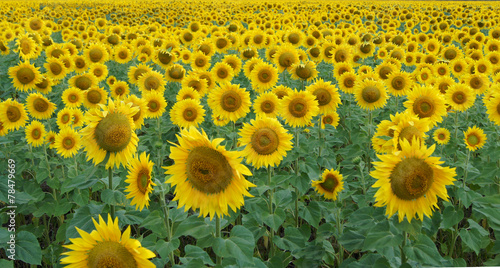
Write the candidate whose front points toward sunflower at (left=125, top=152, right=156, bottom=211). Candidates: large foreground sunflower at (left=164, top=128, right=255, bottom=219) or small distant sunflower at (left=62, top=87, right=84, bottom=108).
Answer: the small distant sunflower

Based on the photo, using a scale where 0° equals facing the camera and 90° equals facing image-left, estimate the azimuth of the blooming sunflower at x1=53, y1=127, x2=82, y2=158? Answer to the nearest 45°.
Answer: approximately 0°

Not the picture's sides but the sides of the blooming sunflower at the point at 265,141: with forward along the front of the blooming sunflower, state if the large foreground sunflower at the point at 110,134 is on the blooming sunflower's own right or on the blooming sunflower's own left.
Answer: on the blooming sunflower's own right

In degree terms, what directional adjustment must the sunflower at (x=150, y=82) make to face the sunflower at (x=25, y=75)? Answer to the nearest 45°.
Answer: approximately 90° to its right

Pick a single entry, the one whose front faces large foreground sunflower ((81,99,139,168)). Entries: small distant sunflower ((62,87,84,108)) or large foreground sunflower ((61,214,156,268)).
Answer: the small distant sunflower

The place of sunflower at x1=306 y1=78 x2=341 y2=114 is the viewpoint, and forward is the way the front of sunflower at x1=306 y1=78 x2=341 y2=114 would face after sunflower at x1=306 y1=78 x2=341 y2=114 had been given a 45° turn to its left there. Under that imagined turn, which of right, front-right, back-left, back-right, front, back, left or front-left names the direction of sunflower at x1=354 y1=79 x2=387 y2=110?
left

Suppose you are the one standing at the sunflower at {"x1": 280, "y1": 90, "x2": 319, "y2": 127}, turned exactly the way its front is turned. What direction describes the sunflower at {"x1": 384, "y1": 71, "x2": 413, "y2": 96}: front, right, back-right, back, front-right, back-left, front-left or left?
back-left

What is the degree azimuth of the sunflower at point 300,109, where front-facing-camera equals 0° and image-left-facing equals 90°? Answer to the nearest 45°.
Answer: approximately 0°

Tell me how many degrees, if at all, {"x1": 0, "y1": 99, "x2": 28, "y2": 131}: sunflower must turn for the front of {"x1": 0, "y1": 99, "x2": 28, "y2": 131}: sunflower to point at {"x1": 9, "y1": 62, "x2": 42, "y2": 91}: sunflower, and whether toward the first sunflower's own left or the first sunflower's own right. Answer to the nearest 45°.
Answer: approximately 180°

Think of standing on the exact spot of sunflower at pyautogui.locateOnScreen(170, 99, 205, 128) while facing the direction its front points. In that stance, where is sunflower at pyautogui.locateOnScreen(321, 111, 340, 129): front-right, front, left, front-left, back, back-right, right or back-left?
left
